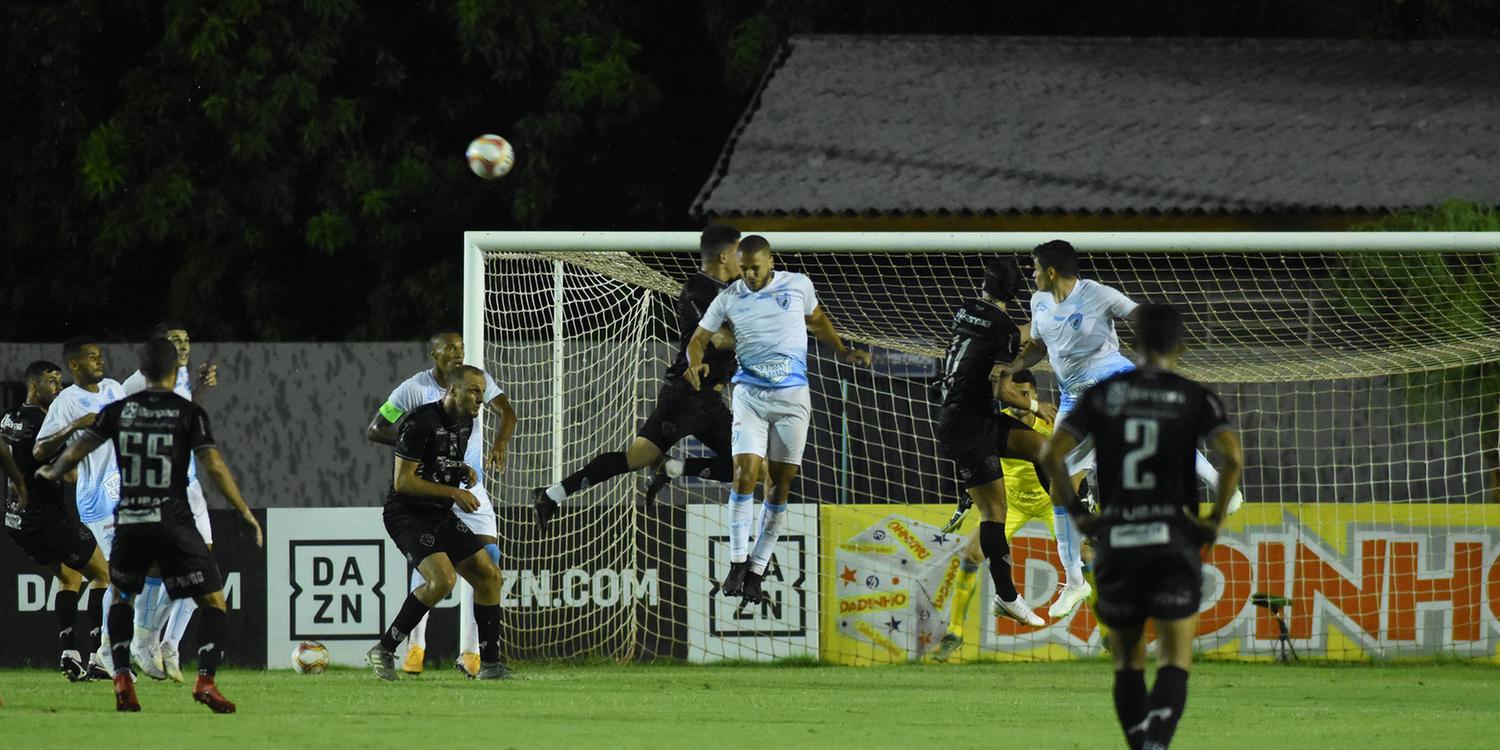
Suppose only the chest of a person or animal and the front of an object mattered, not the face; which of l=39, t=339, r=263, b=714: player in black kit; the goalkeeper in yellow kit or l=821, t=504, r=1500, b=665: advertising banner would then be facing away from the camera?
the player in black kit

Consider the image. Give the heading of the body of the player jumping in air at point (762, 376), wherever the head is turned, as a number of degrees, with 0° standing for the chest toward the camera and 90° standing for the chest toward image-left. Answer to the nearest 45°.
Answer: approximately 0°

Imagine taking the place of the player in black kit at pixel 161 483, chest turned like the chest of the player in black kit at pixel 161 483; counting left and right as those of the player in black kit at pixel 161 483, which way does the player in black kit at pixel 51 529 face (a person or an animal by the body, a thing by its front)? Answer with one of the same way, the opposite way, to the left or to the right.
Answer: to the right

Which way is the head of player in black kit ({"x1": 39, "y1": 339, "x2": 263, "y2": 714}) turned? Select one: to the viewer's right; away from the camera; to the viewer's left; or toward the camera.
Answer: away from the camera

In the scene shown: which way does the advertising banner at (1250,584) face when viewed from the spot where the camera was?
facing the viewer

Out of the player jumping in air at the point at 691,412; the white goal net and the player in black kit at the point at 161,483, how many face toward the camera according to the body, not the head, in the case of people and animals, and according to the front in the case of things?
1

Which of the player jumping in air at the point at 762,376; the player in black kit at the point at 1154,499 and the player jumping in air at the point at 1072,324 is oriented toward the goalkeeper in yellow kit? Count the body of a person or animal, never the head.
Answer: the player in black kit

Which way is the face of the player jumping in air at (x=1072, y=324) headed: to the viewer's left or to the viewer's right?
to the viewer's left

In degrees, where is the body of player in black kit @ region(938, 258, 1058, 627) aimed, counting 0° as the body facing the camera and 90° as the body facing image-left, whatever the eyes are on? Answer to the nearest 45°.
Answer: approximately 225°

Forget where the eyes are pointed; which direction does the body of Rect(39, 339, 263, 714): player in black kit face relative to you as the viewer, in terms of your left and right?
facing away from the viewer

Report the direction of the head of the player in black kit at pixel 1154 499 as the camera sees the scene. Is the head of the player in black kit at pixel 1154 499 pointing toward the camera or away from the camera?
away from the camera

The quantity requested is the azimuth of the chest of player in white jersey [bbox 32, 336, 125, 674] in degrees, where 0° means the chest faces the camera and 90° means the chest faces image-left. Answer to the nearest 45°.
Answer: approximately 315°

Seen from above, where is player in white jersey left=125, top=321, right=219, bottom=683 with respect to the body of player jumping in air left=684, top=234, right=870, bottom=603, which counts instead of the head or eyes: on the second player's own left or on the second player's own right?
on the second player's own right

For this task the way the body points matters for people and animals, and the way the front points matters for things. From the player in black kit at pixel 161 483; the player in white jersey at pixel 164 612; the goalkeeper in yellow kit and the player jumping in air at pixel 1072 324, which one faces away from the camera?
the player in black kit

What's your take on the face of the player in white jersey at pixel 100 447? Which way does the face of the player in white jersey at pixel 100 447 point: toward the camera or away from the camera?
toward the camera
